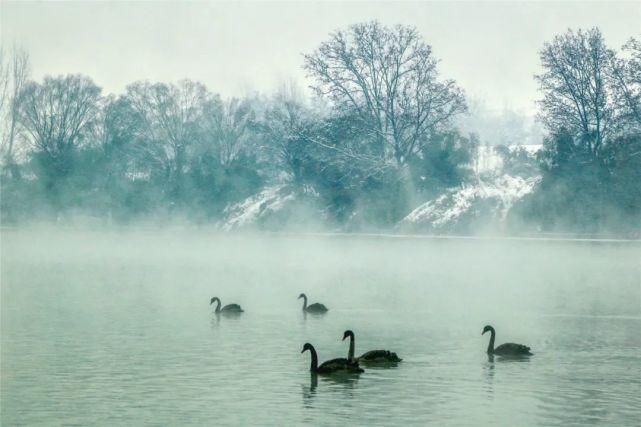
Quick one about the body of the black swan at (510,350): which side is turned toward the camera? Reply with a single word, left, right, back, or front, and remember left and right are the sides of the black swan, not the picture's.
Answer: left

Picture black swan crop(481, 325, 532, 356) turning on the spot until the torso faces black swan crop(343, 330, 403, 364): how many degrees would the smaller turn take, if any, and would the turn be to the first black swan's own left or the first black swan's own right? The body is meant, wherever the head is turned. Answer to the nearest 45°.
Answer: approximately 45° to the first black swan's own left

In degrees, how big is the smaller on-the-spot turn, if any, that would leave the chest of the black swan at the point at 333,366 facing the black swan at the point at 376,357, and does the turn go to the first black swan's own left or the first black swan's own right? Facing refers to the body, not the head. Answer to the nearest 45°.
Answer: approximately 135° to the first black swan's own right

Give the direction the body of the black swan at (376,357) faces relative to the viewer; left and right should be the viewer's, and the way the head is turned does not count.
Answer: facing to the left of the viewer

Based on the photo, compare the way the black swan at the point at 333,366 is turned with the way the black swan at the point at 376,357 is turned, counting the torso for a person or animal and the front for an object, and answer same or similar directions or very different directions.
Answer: same or similar directions

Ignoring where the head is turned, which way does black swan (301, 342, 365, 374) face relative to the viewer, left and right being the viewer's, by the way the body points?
facing to the left of the viewer

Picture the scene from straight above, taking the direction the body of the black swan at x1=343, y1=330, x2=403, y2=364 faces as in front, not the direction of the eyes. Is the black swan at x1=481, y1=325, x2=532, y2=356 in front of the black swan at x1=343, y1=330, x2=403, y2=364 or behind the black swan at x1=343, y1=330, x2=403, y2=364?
behind

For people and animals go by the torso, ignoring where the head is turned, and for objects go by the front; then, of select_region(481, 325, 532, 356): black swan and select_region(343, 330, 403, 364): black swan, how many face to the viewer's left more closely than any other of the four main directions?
2

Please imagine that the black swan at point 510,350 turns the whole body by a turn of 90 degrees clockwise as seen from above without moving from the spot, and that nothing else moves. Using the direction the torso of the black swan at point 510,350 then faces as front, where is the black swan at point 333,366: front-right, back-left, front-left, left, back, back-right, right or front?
back-left

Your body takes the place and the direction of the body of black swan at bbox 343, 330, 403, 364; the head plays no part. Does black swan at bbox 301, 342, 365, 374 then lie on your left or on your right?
on your left

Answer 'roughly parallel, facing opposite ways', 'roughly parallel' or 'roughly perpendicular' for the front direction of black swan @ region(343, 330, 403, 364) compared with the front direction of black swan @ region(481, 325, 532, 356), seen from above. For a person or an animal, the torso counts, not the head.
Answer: roughly parallel
